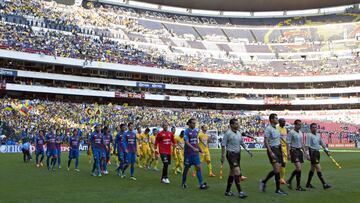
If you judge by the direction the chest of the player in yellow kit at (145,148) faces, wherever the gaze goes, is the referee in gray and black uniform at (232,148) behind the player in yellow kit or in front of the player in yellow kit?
in front

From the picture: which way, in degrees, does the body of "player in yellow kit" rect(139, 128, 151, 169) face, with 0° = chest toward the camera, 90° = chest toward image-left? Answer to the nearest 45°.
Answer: approximately 315°

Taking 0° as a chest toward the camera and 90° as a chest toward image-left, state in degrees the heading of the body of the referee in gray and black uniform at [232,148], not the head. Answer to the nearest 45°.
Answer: approximately 315°

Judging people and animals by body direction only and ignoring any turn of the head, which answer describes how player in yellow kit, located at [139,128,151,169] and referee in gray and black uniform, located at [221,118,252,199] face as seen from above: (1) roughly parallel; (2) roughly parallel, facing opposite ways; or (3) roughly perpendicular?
roughly parallel

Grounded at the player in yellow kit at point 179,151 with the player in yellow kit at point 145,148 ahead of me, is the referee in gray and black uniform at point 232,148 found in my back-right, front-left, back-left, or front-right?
back-left

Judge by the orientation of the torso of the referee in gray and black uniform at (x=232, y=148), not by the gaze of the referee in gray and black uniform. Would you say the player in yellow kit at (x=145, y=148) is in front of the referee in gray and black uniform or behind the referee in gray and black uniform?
behind

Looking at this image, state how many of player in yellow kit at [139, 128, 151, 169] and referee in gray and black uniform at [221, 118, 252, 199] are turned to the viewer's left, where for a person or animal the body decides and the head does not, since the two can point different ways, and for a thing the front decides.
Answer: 0
